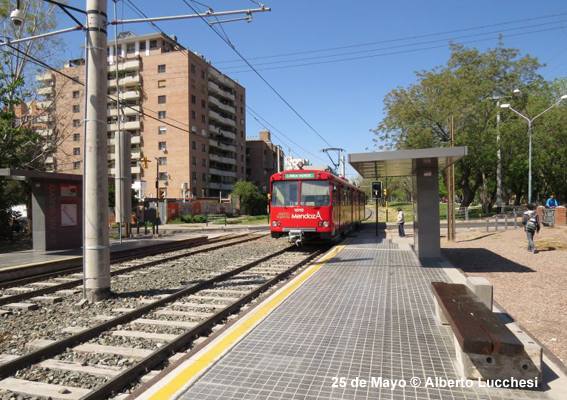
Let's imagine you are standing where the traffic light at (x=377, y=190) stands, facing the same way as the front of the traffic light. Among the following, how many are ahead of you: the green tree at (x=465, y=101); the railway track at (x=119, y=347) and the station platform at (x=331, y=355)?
2

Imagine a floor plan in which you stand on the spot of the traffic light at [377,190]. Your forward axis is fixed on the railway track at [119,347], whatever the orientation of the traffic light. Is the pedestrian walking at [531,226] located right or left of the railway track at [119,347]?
left

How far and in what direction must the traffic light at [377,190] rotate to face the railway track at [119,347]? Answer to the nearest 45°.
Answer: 0° — it already faces it

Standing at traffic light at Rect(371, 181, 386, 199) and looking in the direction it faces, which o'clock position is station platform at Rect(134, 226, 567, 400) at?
The station platform is roughly at 12 o'clock from the traffic light.

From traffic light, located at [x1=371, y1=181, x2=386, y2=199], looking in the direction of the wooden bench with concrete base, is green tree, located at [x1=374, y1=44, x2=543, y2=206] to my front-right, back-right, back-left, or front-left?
back-left

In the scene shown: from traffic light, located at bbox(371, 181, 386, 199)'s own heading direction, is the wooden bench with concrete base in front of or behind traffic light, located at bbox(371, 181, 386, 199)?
in front

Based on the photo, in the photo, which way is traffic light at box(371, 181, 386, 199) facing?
toward the camera

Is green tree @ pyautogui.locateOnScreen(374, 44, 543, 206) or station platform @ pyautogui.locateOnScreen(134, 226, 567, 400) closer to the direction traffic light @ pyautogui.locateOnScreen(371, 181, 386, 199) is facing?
the station platform

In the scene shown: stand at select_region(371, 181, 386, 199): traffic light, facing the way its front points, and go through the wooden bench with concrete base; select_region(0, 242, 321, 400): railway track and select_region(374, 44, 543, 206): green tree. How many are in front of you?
2
